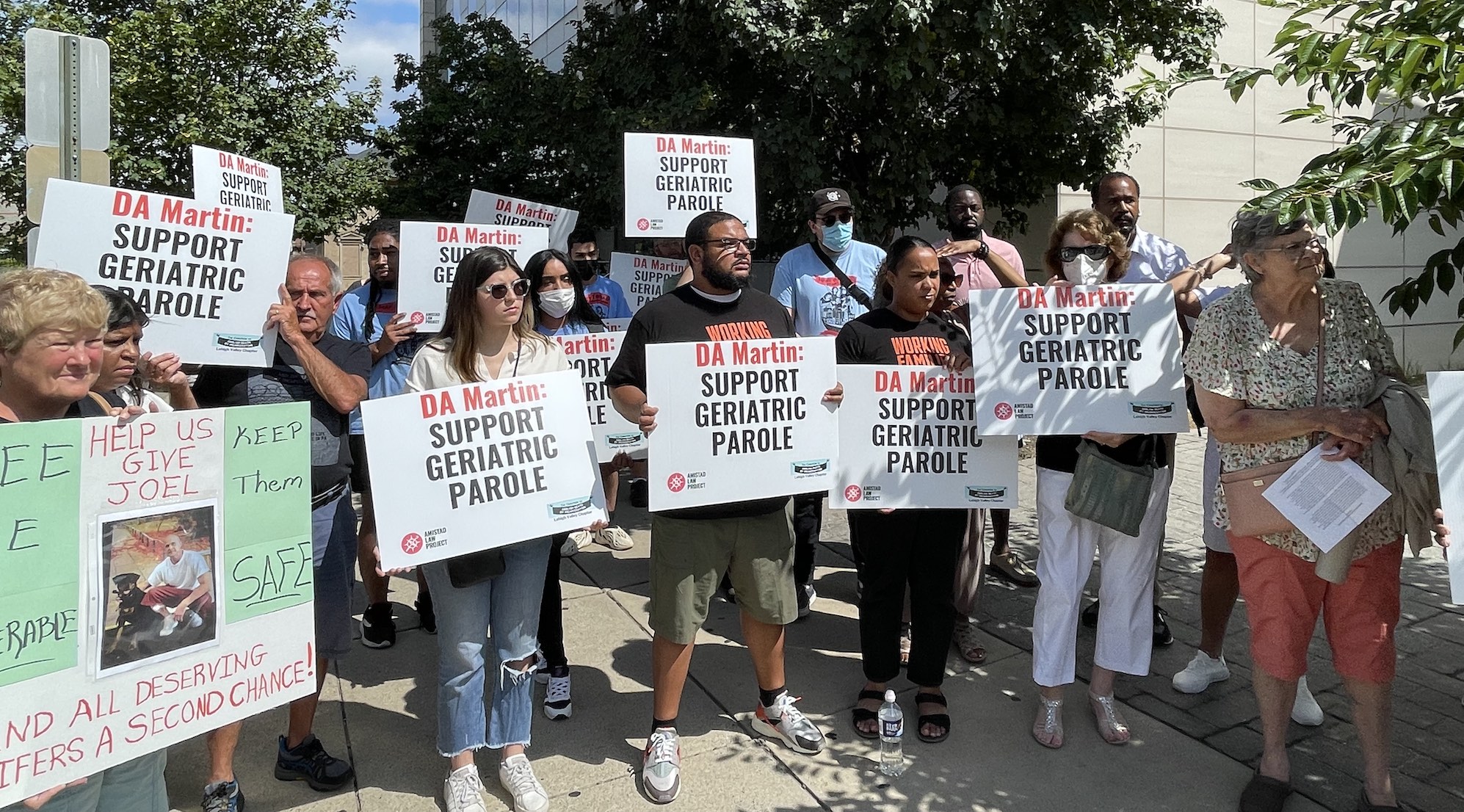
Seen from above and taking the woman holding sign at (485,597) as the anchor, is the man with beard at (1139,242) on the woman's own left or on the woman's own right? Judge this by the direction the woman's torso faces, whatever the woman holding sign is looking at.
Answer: on the woman's own left

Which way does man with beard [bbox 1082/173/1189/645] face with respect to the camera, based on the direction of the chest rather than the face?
toward the camera

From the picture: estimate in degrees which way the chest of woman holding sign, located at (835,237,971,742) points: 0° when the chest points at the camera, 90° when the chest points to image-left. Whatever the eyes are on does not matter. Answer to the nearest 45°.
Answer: approximately 0°

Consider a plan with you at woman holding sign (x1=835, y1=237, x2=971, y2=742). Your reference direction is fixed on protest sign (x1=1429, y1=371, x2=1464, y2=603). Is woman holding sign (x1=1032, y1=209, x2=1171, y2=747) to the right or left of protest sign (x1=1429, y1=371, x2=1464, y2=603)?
left

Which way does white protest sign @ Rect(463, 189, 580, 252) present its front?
toward the camera

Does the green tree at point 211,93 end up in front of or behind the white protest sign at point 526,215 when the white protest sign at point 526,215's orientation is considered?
behind

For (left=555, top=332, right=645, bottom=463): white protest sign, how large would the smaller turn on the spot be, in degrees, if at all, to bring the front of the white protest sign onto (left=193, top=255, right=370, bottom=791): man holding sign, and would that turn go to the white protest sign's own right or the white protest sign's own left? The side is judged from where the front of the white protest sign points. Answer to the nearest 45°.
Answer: approximately 45° to the white protest sign's own right

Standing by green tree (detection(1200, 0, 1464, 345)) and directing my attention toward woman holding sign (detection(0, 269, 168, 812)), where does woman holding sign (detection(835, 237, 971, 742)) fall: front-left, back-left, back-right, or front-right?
front-right

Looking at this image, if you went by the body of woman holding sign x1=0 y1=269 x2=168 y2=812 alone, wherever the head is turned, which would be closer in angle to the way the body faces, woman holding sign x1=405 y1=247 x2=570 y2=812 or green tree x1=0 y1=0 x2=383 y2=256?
the woman holding sign

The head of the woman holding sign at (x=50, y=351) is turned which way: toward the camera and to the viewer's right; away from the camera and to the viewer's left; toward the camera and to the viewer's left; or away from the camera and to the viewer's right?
toward the camera and to the viewer's right

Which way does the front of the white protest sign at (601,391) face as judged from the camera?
facing the viewer

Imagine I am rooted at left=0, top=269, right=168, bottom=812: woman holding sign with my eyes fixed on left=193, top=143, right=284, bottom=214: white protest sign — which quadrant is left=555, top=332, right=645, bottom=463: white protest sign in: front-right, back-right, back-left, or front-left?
front-right

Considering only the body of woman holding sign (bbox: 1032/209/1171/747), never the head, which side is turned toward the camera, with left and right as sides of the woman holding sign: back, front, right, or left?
front
